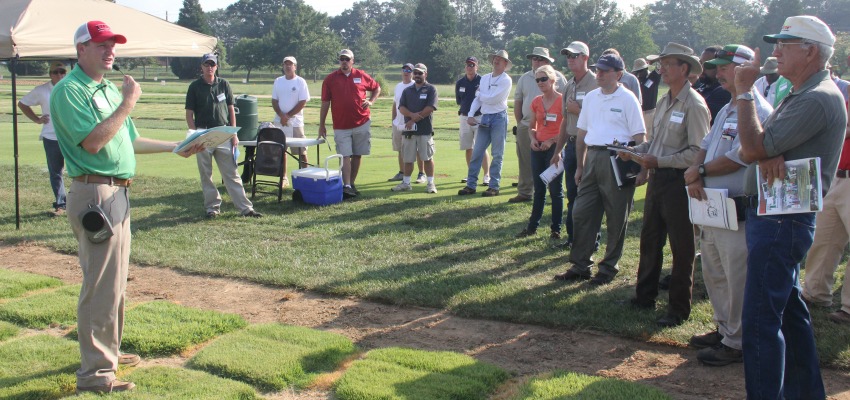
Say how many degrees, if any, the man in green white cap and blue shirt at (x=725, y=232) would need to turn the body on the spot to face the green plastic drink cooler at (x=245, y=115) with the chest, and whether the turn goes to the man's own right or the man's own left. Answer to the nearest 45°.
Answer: approximately 45° to the man's own right

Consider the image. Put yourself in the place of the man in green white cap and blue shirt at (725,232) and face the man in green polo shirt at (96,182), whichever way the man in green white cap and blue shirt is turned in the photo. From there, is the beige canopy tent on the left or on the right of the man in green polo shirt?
right

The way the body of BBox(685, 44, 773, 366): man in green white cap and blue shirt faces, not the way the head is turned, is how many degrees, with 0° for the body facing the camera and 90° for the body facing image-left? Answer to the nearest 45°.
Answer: approximately 90°

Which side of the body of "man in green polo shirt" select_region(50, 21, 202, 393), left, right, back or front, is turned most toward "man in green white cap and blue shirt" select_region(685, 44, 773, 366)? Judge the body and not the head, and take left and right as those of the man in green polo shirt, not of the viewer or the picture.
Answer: front

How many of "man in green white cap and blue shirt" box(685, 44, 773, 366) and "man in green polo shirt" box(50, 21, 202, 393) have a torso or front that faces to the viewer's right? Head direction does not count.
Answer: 1

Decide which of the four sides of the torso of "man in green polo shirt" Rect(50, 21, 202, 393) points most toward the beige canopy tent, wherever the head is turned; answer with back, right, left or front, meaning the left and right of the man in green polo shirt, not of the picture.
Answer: left

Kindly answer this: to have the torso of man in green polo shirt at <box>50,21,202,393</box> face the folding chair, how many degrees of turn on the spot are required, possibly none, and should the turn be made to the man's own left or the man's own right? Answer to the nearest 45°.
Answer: approximately 90° to the man's own left

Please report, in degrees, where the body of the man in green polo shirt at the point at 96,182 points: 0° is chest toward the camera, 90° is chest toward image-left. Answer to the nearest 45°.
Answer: approximately 270°

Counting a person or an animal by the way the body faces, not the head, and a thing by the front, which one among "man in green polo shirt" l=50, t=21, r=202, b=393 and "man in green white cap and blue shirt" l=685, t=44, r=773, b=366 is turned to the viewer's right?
the man in green polo shirt

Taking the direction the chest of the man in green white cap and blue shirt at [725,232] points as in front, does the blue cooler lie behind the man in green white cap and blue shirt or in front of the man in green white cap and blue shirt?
in front

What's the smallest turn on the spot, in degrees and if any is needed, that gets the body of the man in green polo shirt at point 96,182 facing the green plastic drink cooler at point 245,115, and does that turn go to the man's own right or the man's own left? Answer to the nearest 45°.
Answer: approximately 90° to the man's own left

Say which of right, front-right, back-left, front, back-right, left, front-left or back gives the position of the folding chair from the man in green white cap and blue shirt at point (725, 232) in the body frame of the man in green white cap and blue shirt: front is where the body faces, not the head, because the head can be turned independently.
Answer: front-right
